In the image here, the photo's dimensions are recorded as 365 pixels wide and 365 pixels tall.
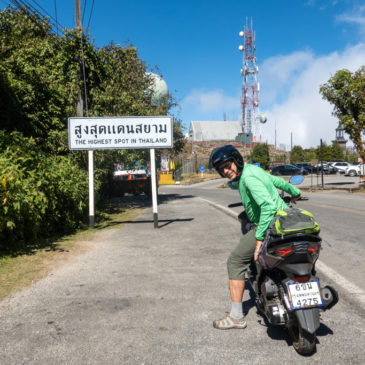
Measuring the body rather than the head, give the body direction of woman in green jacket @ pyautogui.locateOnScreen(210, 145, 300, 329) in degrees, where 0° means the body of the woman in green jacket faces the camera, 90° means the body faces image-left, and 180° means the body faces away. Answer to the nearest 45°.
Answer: approximately 90°

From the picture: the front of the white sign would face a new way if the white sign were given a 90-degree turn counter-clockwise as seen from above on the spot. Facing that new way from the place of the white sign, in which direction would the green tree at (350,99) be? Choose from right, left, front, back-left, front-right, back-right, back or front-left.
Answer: front-left

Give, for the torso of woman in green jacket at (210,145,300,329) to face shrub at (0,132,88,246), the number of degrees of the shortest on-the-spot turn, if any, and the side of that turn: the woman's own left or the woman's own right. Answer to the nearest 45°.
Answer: approximately 45° to the woman's own right

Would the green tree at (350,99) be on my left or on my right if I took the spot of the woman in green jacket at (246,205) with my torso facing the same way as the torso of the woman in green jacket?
on my right

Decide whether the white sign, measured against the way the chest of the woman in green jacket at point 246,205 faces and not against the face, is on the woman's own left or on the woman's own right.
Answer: on the woman's own right

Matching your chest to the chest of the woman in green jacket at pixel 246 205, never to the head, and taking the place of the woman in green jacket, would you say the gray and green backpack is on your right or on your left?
on your left

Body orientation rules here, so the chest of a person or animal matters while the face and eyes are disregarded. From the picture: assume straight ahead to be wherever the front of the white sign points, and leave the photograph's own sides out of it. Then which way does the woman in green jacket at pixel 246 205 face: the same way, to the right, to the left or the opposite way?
to the right

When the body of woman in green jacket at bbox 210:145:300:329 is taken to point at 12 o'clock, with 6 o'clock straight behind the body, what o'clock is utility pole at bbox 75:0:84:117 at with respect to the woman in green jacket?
The utility pole is roughly at 2 o'clock from the woman in green jacket.

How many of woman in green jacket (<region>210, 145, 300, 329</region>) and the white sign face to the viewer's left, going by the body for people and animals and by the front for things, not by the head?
1

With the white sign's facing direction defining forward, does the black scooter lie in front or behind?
in front

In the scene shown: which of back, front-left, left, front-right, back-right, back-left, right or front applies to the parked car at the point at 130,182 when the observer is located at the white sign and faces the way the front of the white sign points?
back
